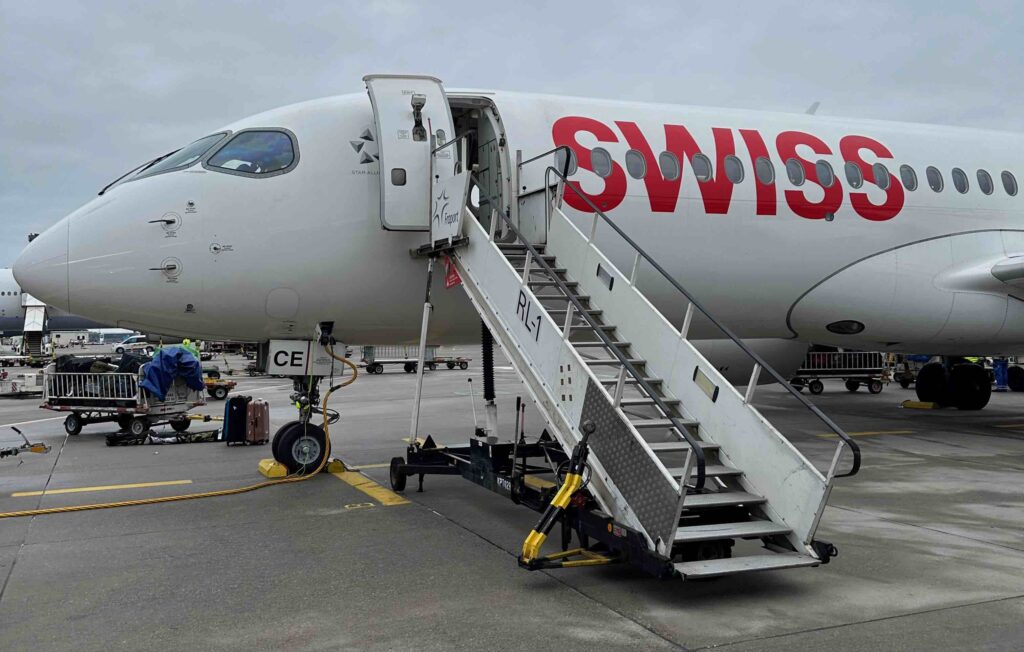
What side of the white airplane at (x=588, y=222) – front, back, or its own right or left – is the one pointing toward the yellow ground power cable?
front

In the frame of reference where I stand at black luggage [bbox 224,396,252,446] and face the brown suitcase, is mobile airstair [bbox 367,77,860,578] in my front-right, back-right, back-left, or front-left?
front-right

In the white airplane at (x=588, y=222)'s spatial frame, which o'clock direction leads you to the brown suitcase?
The brown suitcase is roughly at 1 o'clock from the white airplane.

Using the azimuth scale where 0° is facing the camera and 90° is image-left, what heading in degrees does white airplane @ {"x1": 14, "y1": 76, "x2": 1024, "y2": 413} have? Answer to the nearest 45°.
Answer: approximately 90°

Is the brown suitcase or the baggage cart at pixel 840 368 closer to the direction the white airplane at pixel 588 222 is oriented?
the brown suitcase

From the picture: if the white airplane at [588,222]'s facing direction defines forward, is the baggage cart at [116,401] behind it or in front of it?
in front

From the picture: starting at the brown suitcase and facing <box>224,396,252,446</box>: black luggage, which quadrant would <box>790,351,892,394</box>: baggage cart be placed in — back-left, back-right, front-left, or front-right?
back-right

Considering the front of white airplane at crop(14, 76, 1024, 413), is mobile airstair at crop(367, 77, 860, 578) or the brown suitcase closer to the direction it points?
the brown suitcase

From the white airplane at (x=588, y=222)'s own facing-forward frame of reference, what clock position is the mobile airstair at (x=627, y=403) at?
The mobile airstair is roughly at 9 o'clock from the white airplane.

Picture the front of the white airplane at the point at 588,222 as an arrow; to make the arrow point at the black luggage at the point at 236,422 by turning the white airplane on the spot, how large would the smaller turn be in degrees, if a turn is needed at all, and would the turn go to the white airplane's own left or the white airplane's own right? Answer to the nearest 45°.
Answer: approximately 45° to the white airplane's own right

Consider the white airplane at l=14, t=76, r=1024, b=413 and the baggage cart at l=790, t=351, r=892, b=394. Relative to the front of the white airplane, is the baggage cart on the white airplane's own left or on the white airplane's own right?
on the white airplane's own right
